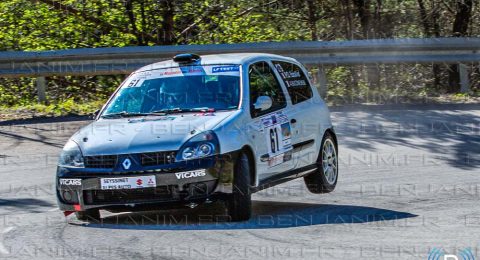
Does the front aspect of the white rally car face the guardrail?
no

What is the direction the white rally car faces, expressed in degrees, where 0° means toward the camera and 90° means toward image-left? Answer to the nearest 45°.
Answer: approximately 45°
